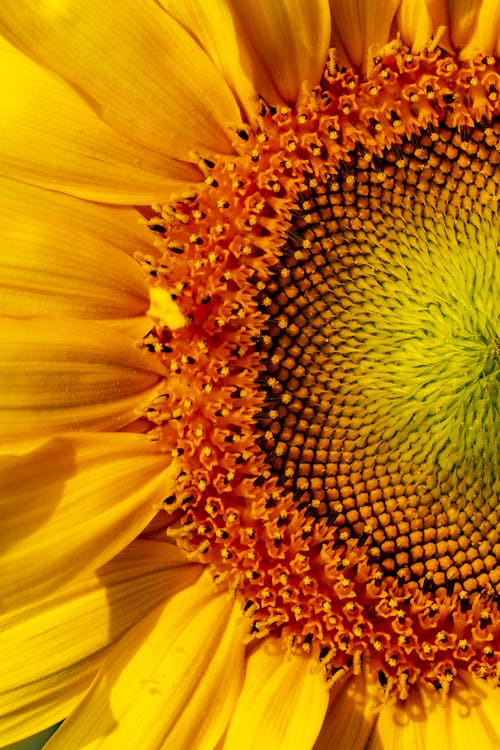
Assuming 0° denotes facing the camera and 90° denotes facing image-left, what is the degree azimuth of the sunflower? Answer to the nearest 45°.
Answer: approximately 0°
